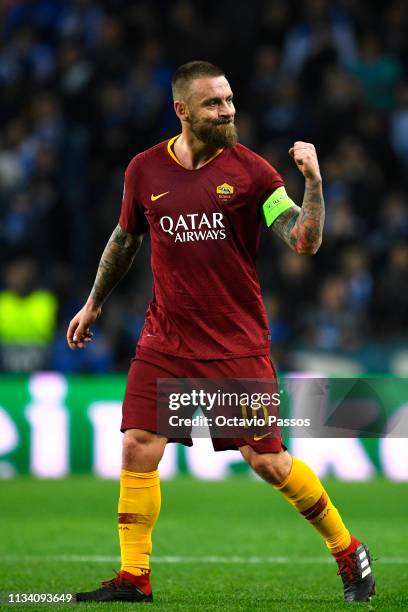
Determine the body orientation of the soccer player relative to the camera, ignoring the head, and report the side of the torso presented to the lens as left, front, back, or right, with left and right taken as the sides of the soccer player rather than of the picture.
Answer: front
